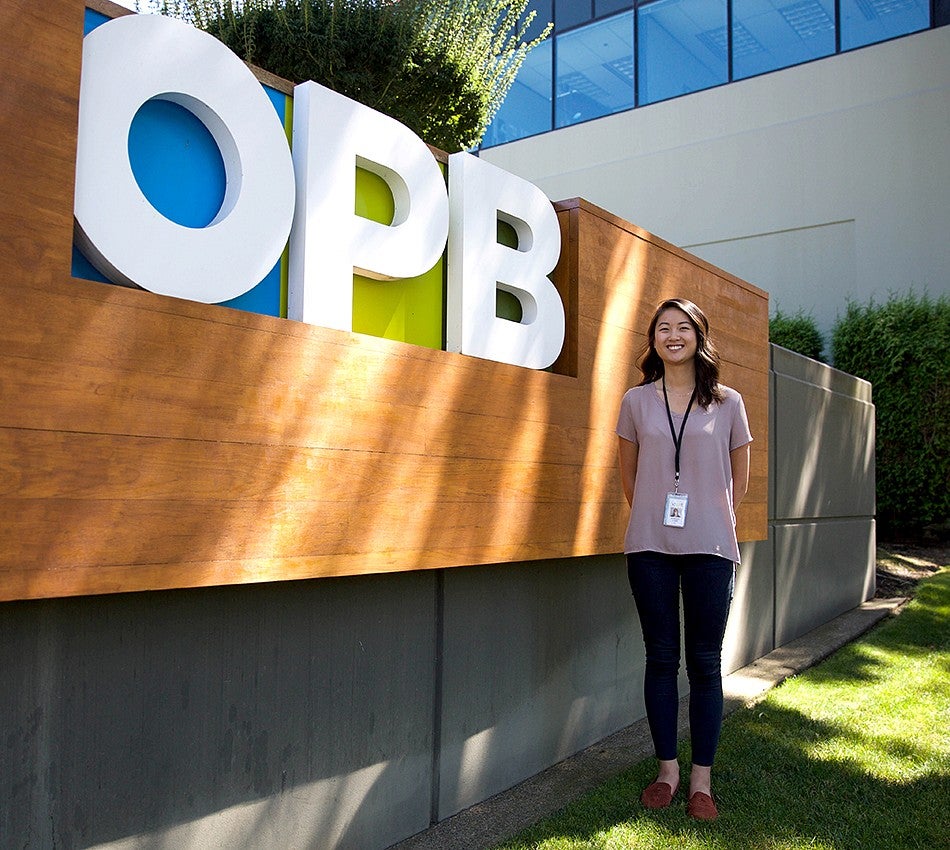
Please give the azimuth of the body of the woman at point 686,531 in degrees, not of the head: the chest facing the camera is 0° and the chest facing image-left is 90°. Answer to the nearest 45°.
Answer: approximately 0°

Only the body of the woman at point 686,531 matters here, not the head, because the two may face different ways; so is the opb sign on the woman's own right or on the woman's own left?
on the woman's own right

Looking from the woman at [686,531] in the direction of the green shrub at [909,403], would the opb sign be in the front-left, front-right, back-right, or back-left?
back-left

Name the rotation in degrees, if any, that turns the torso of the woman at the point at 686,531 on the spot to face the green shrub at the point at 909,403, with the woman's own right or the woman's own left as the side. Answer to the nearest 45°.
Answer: approximately 180°

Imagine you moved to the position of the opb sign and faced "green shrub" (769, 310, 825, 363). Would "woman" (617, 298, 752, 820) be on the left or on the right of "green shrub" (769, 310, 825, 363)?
right

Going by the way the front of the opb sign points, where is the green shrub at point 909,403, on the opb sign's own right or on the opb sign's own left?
on the opb sign's own left

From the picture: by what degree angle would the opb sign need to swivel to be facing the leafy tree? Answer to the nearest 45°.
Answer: approximately 135° to its left

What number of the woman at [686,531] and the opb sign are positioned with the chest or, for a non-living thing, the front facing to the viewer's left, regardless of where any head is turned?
0

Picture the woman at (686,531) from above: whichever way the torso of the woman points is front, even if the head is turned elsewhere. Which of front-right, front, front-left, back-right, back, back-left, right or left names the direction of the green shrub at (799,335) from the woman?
back

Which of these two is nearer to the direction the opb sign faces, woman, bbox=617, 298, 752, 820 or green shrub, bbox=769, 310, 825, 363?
the woman

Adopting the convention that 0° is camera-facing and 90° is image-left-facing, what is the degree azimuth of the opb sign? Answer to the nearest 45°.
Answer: approximately 315°
